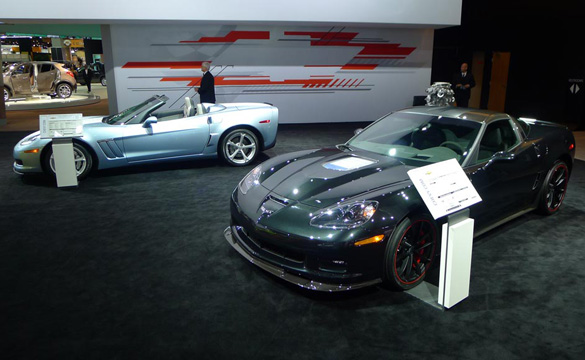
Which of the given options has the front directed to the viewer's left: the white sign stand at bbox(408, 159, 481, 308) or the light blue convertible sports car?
the light blue convertible sports car

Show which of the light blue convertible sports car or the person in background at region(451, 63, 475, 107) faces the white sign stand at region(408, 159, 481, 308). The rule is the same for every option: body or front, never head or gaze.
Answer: the person in background

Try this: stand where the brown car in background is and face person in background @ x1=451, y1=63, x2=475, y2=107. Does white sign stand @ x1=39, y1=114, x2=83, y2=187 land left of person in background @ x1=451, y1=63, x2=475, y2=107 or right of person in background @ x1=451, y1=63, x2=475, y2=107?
right

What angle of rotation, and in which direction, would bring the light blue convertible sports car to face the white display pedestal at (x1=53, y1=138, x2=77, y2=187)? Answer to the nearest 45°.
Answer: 0° — it already faces it

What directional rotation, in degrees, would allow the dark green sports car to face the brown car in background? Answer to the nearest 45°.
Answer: approximately 90° to its right

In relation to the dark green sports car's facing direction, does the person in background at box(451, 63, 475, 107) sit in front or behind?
behind

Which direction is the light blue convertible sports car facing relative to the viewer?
to the viewer's left
